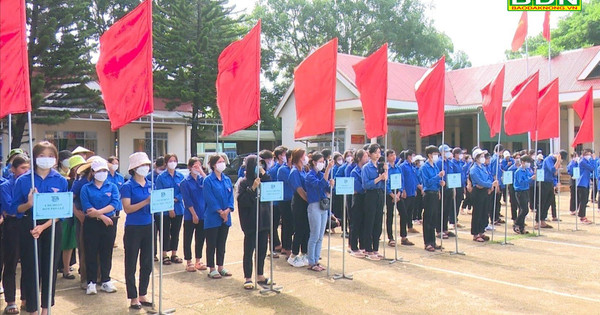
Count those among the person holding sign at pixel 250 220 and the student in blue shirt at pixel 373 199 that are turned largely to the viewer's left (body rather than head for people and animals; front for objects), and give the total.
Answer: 0

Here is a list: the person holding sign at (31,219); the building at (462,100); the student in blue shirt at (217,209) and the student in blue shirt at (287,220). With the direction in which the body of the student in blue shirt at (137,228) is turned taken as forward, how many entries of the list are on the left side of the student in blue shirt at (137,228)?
3

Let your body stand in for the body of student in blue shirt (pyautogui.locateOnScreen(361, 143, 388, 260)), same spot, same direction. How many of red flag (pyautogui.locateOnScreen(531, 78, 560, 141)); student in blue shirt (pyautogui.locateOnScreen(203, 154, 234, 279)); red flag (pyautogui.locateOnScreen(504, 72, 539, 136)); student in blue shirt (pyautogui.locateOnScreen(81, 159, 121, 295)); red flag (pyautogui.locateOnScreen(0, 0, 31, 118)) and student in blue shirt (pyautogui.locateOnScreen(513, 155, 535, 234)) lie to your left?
3

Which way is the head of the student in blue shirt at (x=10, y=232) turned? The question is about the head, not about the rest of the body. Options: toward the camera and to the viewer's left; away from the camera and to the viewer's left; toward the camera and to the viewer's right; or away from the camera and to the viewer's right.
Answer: toward the camera and to the viewer's right

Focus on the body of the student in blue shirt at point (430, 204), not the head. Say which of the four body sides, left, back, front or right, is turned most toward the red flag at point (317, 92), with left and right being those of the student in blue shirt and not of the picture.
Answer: right

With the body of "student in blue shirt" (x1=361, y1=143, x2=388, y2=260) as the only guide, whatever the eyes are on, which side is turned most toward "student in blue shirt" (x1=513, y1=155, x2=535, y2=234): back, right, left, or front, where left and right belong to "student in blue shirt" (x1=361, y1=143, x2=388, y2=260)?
left

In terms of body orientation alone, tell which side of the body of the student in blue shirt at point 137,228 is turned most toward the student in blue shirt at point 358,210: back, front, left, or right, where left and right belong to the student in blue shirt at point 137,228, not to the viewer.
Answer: left

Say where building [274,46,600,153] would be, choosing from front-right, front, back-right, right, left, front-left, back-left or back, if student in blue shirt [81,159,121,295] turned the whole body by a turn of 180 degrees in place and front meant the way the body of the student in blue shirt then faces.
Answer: front-right

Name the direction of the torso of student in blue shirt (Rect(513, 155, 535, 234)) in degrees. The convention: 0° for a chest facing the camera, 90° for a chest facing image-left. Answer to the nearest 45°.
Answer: approximately 315°

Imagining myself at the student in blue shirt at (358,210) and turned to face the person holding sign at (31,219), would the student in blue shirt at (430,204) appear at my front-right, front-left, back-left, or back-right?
back-left

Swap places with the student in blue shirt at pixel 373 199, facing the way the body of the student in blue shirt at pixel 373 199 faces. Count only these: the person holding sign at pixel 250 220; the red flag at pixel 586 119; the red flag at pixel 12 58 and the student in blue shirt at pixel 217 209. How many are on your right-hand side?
3
